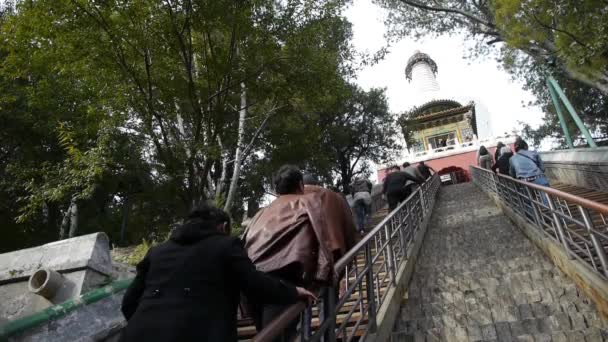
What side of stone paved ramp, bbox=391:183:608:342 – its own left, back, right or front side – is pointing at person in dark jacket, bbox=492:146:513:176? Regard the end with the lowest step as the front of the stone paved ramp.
back

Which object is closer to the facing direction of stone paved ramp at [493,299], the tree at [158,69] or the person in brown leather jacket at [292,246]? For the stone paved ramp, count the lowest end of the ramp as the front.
the person in brown leather jacket

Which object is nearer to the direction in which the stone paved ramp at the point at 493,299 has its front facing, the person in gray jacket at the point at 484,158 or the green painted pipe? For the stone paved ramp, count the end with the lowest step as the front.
the green painted pipe

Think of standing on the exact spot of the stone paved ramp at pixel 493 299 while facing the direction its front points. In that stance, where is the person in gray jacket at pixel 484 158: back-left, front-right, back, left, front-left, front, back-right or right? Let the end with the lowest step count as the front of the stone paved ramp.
back

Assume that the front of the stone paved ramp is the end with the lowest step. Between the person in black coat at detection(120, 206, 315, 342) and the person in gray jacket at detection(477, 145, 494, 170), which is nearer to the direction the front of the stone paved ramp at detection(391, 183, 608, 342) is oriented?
the person in black coat

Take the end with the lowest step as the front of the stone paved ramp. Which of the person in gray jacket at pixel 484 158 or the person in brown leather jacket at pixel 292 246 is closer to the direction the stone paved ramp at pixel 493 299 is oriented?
the person in brown leather jacket

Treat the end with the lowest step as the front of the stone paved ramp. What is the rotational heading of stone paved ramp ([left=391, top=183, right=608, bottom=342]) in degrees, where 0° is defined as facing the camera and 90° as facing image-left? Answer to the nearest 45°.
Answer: approximately 0°
